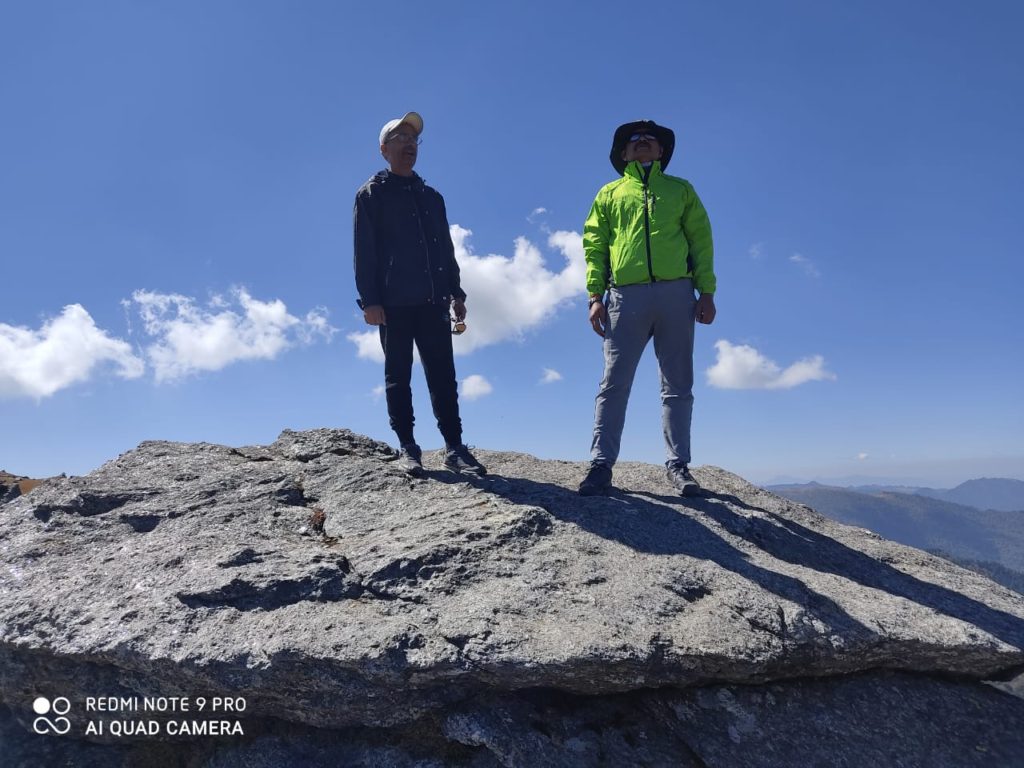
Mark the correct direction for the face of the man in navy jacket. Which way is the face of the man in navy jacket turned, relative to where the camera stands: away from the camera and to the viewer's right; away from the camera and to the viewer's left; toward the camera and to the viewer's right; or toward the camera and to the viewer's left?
toward the camera and to the viewer's right

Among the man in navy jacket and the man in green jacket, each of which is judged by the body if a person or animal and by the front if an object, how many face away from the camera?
0

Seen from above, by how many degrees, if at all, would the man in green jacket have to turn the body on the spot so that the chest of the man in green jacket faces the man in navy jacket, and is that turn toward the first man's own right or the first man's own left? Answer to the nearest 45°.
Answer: approximately 90° to the first man's own right

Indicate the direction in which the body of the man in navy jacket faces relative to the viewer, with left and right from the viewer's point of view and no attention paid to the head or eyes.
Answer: facing the viewer and to the right of the viewer

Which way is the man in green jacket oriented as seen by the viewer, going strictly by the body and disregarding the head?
toward the camera
